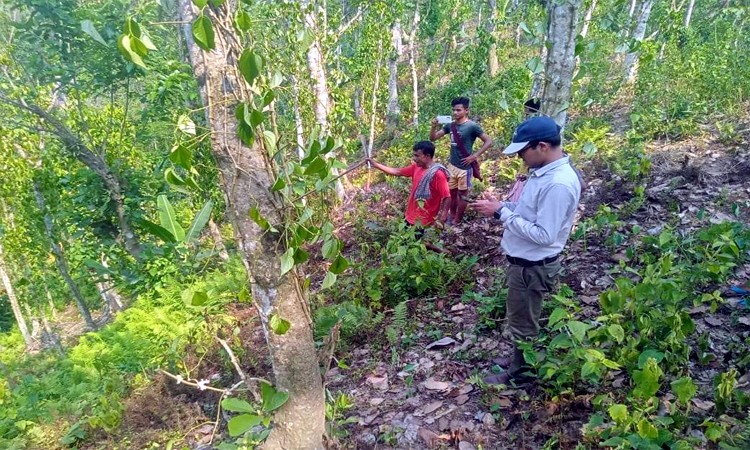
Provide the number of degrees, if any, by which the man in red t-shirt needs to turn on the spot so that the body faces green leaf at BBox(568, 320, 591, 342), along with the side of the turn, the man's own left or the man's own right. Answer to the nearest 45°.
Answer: approximately 45° to the man's own left

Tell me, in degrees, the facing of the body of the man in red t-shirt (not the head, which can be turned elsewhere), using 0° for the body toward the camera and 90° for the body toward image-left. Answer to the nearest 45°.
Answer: approximately 45°

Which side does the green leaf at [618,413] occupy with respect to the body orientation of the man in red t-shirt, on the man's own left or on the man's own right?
on the man's own left
